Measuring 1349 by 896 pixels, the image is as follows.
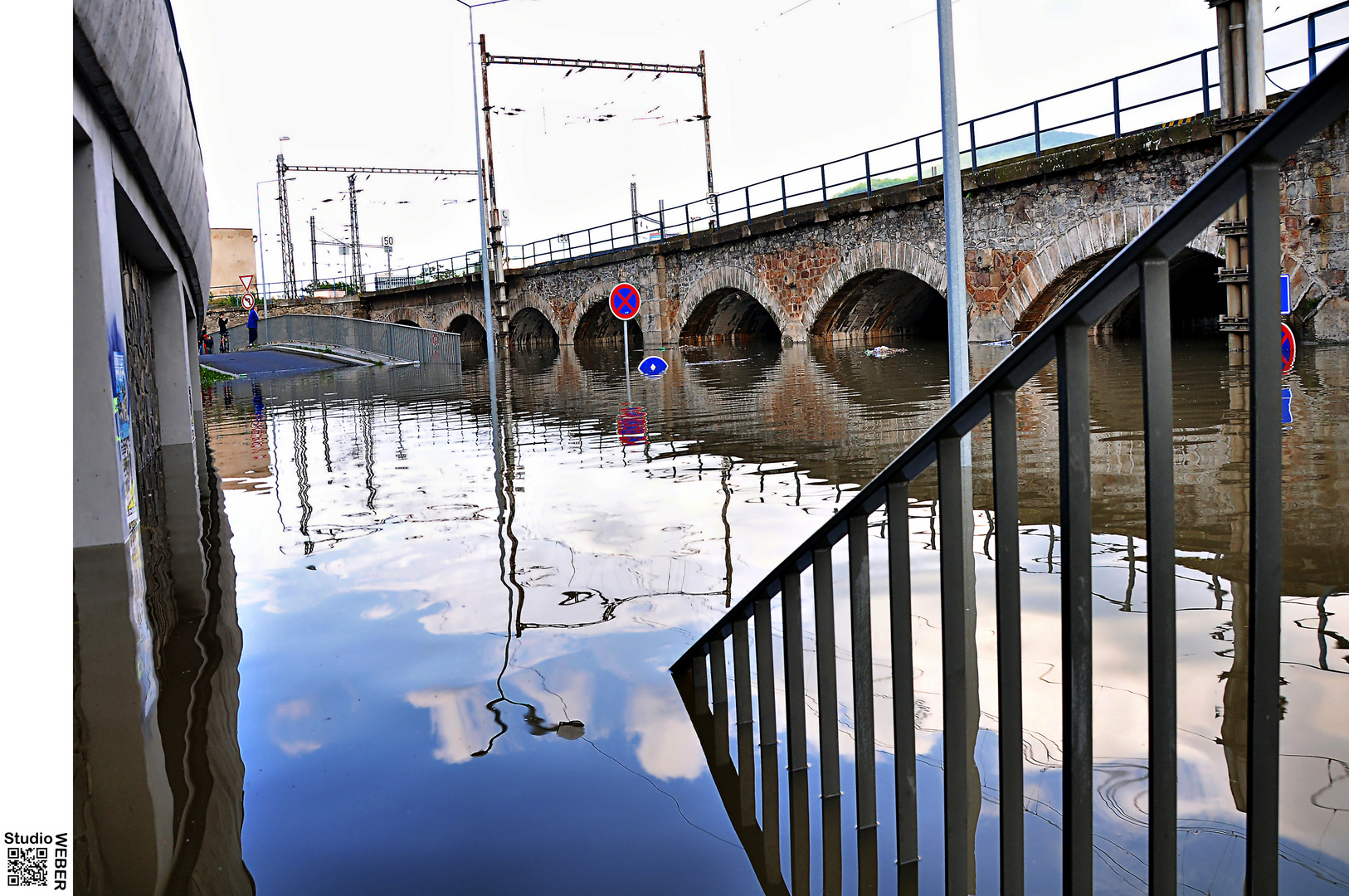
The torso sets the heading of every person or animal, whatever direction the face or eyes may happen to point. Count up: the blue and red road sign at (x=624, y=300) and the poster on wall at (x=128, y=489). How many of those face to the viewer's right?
1

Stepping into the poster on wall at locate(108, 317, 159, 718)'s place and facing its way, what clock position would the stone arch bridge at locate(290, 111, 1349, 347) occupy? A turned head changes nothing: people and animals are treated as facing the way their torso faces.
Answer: The stone arch bridge is roughly at 11 o'clock from the poster on wall.

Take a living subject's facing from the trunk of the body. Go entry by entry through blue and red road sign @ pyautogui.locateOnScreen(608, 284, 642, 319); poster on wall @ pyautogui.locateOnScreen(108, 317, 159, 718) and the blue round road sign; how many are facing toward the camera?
2

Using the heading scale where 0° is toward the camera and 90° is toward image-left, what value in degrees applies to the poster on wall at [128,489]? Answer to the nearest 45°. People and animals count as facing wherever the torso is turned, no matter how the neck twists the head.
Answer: approximately 270°

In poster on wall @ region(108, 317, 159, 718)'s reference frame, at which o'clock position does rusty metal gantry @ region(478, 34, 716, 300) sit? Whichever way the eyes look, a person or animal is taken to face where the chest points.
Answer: The rusty metal gantry is roughly at 10 o'clock from the poster on wall.

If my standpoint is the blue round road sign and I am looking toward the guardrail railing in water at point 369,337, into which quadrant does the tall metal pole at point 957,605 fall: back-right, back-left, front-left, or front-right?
back-left

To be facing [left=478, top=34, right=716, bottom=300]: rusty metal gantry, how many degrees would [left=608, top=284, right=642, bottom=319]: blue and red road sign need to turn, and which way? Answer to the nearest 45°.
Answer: approximately 180°

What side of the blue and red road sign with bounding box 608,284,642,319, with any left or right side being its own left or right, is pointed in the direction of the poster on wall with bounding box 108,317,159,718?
front

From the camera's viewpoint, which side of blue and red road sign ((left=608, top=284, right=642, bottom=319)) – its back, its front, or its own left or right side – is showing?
front

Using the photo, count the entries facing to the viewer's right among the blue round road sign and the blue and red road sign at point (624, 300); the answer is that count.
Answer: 0

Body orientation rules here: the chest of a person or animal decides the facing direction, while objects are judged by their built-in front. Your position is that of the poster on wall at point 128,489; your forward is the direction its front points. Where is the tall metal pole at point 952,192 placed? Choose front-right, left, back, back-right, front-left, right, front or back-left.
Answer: front

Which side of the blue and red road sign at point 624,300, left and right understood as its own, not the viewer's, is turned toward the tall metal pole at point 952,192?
front

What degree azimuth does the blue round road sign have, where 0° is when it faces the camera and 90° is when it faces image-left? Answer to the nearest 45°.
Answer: approximately 0°
